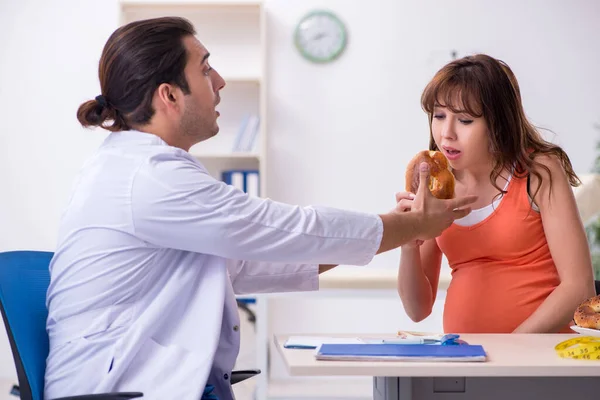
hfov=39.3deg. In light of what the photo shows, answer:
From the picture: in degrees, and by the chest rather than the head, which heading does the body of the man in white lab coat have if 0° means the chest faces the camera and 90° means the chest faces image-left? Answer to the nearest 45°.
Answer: approximately 270°

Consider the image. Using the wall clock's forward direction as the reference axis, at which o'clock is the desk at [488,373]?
The desk is roughly at 12 o'clock from the wall clock.

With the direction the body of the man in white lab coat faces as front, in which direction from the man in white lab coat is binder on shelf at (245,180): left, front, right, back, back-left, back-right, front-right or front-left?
left

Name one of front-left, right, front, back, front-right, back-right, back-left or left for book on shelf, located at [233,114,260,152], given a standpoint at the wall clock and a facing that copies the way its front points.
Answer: front-right

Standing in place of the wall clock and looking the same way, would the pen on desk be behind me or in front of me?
in front

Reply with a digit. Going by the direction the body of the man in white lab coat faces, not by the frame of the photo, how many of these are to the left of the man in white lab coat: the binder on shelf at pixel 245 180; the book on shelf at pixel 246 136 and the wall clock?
3

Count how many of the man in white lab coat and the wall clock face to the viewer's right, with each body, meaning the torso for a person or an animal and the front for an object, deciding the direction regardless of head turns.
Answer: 1

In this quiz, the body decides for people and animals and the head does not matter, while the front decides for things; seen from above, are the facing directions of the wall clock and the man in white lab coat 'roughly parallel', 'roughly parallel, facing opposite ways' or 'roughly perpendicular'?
roughly perpendicular

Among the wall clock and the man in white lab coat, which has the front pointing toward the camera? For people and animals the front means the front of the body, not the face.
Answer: the wall clock

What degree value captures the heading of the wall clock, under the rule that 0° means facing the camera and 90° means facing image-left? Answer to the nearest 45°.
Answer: approximately 0°

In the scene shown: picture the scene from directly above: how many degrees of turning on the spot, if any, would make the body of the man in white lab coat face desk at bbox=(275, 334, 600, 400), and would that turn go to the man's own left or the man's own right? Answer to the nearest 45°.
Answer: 0° — they already face it

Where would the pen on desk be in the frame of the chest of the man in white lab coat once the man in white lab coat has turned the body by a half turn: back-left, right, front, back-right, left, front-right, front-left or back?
back

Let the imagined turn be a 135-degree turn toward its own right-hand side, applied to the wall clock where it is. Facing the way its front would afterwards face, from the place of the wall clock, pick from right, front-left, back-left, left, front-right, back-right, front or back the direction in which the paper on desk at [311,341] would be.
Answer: back-left

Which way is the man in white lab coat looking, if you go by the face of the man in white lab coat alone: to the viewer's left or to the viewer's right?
to the viewer's right
